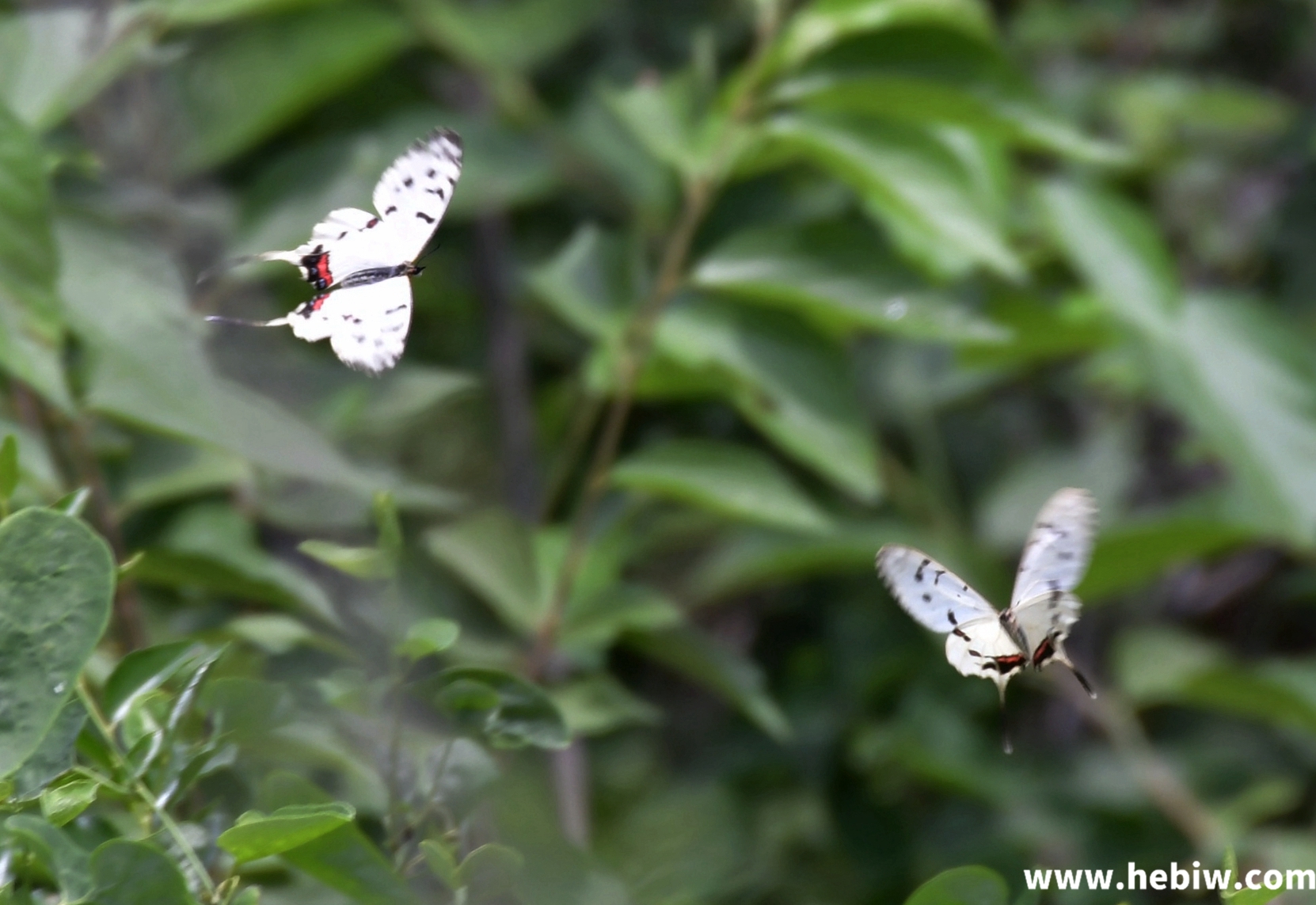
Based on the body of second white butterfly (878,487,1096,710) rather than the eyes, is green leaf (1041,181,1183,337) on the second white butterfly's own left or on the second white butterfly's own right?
on the second white butterfly's own right

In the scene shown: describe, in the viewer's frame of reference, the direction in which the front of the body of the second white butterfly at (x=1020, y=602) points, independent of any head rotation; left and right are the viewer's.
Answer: facing away from the viewer and to the left of the viewer

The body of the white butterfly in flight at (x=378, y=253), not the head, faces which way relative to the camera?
to the viewer's right

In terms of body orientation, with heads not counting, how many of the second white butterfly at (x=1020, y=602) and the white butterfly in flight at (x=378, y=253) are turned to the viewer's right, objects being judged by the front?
1
